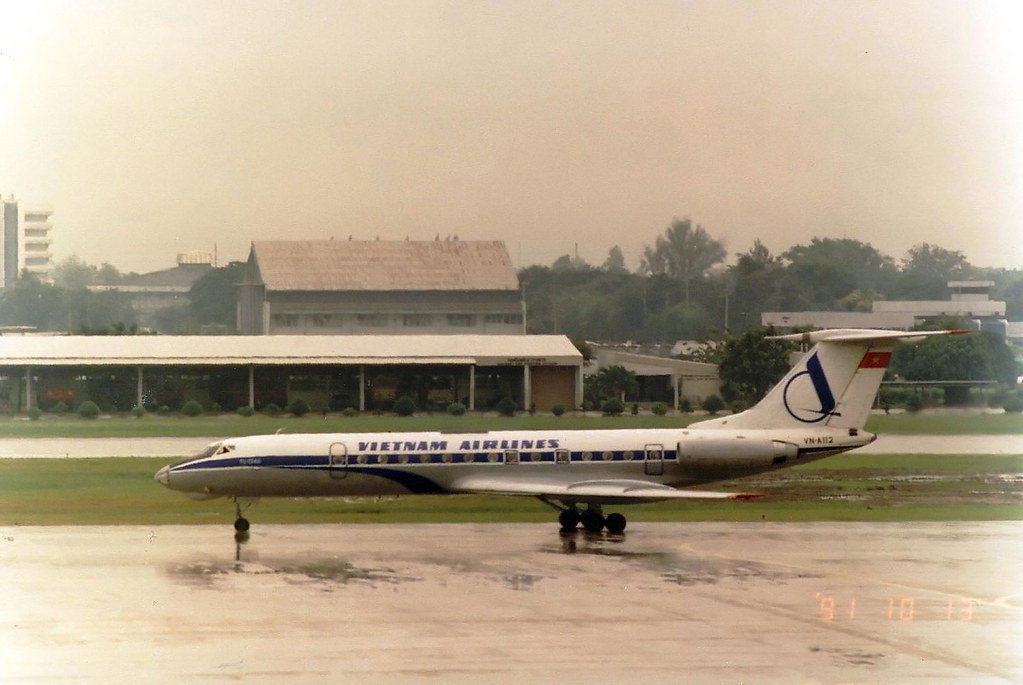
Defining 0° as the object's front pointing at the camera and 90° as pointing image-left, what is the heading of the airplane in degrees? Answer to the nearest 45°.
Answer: approximately 90°
